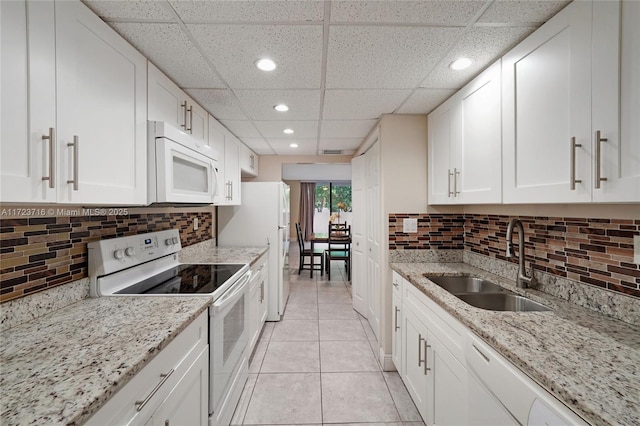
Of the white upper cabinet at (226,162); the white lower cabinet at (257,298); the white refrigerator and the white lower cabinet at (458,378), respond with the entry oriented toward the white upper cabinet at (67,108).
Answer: the white lower cabinet at (458,378)

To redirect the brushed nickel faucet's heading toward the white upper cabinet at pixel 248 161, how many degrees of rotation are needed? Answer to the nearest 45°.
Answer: approximately 45° to its right

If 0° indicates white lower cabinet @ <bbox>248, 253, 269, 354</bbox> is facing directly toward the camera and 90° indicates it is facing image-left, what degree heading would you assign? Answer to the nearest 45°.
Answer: approximately 270°

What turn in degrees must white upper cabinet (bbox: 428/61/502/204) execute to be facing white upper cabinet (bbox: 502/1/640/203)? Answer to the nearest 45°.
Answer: approximately 90° to its left

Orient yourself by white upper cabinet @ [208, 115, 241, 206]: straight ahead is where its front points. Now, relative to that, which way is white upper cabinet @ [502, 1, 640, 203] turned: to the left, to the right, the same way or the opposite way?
the opposite way

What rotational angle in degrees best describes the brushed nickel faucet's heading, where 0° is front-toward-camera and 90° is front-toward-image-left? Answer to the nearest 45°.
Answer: approximately 45°

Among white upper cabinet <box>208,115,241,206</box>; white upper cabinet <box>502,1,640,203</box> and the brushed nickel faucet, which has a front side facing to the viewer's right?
white upper cabinet <box>208,115,241,206</box>

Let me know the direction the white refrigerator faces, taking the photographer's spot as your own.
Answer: facing to the right of the viewer

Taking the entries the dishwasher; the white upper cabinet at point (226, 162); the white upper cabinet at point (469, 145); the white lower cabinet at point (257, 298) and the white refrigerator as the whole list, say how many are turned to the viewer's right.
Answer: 3

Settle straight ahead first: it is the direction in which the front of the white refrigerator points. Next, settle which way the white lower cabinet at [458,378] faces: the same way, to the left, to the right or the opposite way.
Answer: the opposite way

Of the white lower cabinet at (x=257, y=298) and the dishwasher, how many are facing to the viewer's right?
1
